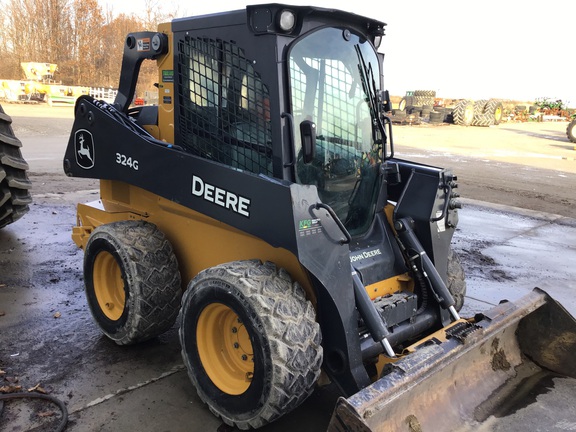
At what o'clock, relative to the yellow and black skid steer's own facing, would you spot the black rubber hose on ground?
The black rubber hose on ground is roughly at 4 o'clock from the yellow and black skid steer.

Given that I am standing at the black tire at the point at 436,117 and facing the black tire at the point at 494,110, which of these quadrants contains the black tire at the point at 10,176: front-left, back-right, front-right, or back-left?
back-right

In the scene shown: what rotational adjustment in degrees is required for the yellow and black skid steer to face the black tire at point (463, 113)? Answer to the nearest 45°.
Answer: approximately 135° to its left

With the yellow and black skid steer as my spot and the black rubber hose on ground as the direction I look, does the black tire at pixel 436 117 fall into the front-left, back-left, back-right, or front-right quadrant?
back-right

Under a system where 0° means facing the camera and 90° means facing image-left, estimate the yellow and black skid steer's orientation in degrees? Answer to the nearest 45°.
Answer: approximately 315°

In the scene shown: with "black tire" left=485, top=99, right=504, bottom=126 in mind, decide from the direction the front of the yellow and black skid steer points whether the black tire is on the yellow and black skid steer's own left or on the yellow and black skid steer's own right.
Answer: on the yellow and black skid steer's own left

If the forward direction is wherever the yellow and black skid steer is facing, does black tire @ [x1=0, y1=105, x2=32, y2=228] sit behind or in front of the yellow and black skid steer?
behind

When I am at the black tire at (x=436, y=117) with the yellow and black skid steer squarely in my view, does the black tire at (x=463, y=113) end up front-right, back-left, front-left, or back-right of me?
back-left

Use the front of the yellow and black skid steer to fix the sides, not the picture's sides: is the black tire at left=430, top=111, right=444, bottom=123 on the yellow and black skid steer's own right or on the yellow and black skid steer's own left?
on the yellow and black skid steer's own left
